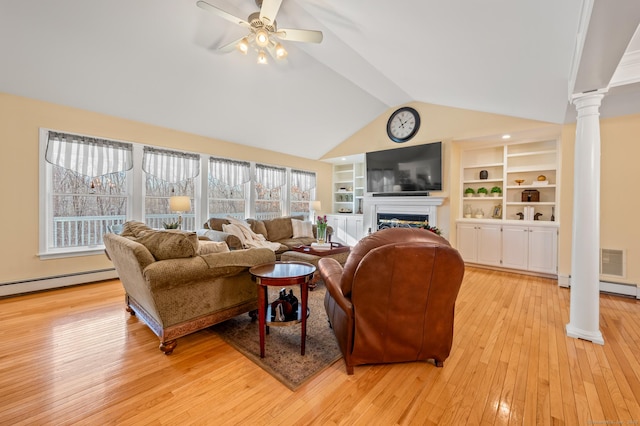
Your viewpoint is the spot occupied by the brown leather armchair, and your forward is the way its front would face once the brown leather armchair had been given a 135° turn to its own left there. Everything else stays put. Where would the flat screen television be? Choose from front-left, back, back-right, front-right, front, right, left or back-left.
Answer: back

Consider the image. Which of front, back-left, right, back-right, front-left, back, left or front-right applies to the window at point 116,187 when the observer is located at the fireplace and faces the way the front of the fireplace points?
front-right

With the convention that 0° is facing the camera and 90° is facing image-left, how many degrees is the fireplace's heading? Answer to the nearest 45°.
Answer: approximately 0°

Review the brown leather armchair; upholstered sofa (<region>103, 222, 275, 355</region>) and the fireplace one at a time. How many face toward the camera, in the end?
1

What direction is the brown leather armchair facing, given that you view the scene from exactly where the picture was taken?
facing away from the viewer and to the left of the viewer

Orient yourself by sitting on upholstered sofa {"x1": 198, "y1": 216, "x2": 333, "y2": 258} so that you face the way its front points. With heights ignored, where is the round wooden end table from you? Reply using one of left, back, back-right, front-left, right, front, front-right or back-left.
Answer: front-right
